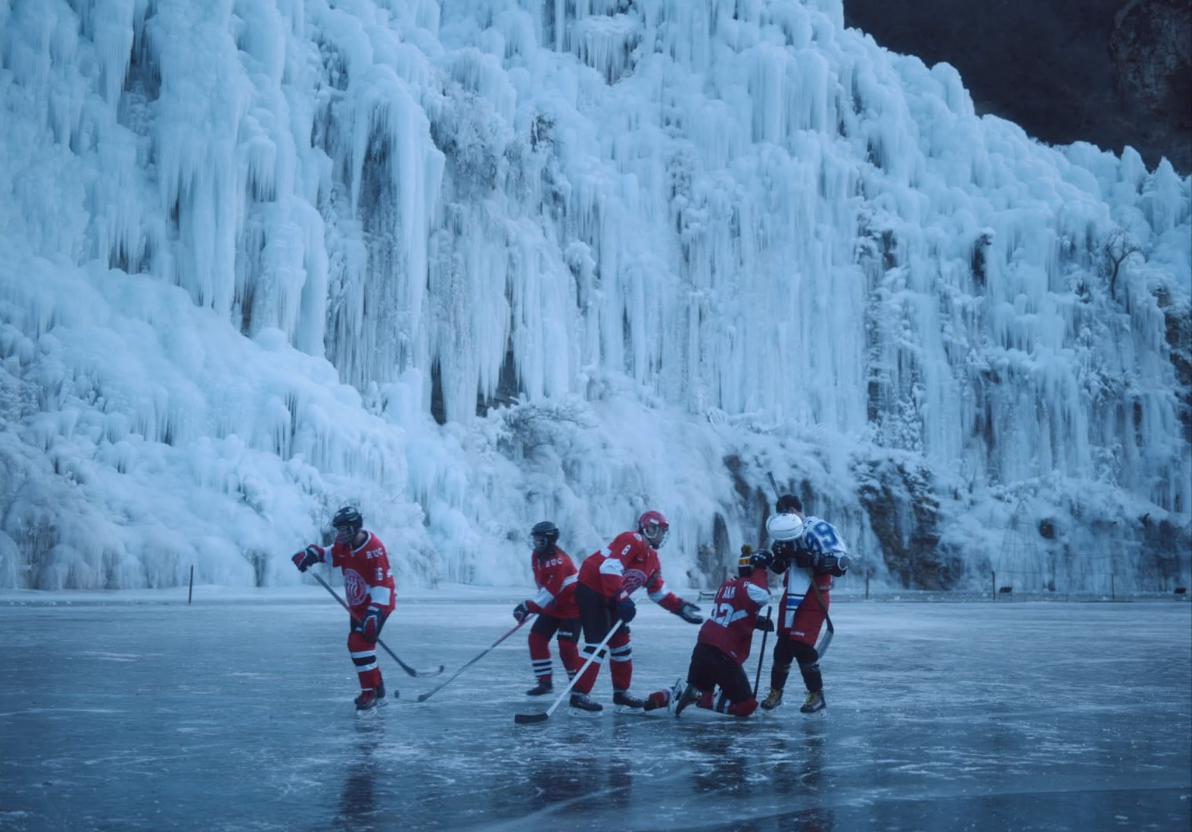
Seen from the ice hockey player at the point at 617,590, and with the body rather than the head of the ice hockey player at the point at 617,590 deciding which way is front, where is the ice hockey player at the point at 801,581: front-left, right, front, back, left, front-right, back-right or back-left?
front-left

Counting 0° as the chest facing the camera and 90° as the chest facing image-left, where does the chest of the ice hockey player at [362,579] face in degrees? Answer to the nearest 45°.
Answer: approximately 45°

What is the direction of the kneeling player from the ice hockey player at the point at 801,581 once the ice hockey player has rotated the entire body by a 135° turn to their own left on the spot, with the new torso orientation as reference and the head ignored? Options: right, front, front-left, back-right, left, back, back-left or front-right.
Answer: back-right

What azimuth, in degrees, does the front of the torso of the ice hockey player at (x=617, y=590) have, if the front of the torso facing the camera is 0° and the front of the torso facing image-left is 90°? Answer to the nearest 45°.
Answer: approximately 315°

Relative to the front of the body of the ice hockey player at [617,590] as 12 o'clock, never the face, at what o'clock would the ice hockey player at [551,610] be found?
the ice hockey player at [551,610] is roughly at 6 o'clock from the ice hockey player at [617,590].

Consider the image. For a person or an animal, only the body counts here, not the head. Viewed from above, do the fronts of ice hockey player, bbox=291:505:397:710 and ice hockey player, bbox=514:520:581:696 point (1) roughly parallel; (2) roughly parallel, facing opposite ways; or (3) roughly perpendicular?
roughly parallel

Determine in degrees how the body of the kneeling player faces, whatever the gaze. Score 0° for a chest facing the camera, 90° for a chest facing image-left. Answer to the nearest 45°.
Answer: approximately 225°

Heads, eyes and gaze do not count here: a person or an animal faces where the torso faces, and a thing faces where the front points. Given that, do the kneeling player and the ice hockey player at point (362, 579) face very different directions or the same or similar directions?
very different directions

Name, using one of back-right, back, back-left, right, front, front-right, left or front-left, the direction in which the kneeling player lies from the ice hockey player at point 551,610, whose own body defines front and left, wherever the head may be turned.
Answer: left

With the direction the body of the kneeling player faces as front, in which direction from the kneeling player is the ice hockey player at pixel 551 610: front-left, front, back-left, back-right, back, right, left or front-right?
left

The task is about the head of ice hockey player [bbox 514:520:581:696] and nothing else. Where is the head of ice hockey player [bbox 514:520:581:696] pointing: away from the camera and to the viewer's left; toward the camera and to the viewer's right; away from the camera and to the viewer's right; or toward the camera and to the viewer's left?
toward the camera and to the viewer's left

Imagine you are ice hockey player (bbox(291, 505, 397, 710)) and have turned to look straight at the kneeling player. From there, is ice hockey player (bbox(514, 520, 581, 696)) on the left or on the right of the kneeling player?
left

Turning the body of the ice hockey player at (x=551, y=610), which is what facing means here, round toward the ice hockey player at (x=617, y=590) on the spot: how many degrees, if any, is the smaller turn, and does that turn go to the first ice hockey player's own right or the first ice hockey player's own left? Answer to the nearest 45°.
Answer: approximately 90° to the first ice hockey player's own left

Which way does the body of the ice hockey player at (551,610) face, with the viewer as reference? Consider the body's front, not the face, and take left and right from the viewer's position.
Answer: facing the viewer and to the left of the viewer
